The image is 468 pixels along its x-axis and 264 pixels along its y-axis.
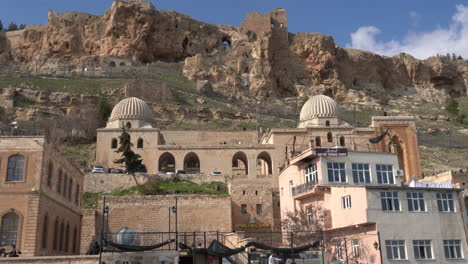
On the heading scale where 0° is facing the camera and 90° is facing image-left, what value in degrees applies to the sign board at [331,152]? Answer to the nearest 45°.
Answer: approximately 0°

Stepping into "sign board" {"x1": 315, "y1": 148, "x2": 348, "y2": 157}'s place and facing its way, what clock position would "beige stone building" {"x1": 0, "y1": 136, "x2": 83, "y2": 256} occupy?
The beige stone building is roughly at 2 o'clock from the sign board.
